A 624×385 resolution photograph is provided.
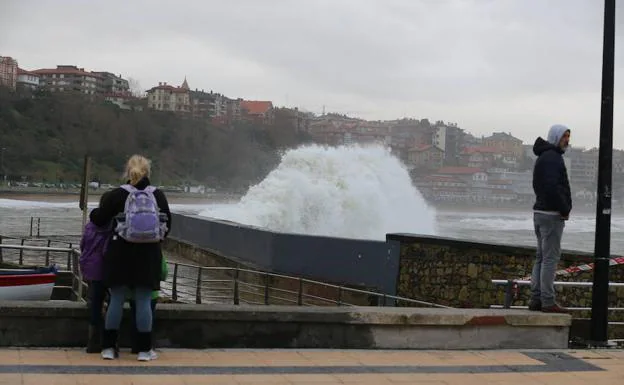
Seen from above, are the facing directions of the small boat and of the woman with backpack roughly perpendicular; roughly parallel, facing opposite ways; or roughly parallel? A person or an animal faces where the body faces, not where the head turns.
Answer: roughly perpendicular

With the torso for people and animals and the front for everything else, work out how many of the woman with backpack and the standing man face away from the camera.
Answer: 1

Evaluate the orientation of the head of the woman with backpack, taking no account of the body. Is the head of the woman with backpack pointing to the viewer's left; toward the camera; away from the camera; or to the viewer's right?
away from the camera

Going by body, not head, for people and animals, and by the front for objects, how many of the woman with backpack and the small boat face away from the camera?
1

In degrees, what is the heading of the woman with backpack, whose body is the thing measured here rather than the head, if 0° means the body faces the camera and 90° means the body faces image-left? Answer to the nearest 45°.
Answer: approximately 180°
